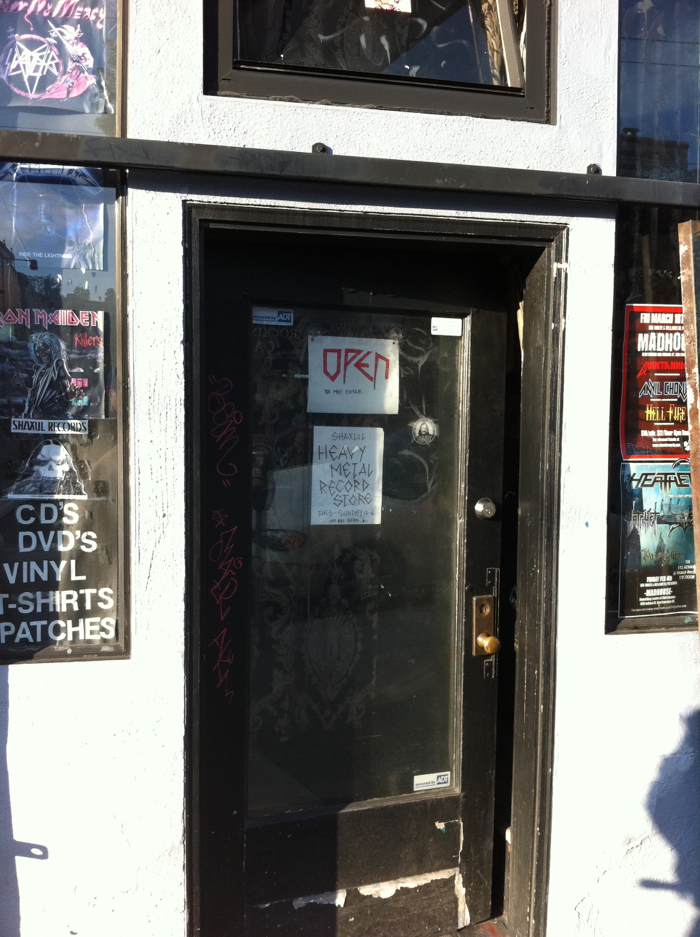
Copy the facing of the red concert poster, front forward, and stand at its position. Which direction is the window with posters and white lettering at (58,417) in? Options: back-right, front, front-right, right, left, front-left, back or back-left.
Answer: front-right

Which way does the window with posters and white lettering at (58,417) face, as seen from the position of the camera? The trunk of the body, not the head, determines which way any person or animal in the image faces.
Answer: facing the viewer

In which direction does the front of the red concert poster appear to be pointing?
toward the camera

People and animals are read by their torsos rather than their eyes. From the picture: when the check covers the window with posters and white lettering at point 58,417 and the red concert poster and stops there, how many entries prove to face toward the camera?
2

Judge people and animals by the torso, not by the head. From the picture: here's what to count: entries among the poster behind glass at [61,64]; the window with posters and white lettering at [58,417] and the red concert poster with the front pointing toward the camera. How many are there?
3

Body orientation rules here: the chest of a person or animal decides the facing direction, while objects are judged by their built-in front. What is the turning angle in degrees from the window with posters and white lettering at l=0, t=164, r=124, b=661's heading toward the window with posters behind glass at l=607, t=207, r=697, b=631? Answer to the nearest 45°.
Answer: approximately 90° to its left

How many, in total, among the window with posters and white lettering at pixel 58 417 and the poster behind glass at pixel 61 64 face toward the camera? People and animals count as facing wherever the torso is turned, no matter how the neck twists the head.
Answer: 2
